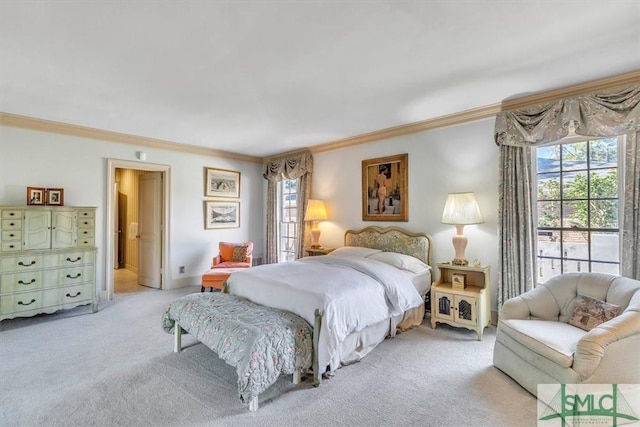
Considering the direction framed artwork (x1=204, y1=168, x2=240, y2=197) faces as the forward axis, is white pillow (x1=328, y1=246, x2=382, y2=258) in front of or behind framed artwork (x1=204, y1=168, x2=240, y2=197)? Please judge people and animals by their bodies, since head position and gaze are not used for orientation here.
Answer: in front

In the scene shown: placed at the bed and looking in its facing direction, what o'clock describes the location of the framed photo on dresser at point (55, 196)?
The framed photo on dresser is roughly at 2 o'clock from the bed.

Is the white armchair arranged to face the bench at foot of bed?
yes

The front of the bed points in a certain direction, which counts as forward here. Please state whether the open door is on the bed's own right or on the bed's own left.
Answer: on the bed's own right

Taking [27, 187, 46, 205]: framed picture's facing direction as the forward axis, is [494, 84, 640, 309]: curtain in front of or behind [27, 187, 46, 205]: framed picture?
in front

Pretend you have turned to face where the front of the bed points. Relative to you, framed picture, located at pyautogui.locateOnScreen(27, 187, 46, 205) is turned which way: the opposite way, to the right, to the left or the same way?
to the left

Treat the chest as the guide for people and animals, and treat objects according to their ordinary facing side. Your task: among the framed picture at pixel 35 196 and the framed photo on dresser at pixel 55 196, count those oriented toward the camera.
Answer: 2

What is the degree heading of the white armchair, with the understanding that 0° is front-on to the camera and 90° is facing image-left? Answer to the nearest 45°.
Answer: approximately 45°

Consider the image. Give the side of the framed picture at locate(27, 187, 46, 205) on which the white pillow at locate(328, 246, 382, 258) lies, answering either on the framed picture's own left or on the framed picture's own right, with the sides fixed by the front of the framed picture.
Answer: on the framed picture's own left

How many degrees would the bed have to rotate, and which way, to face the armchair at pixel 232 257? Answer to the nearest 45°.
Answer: approximately 90° to its right
